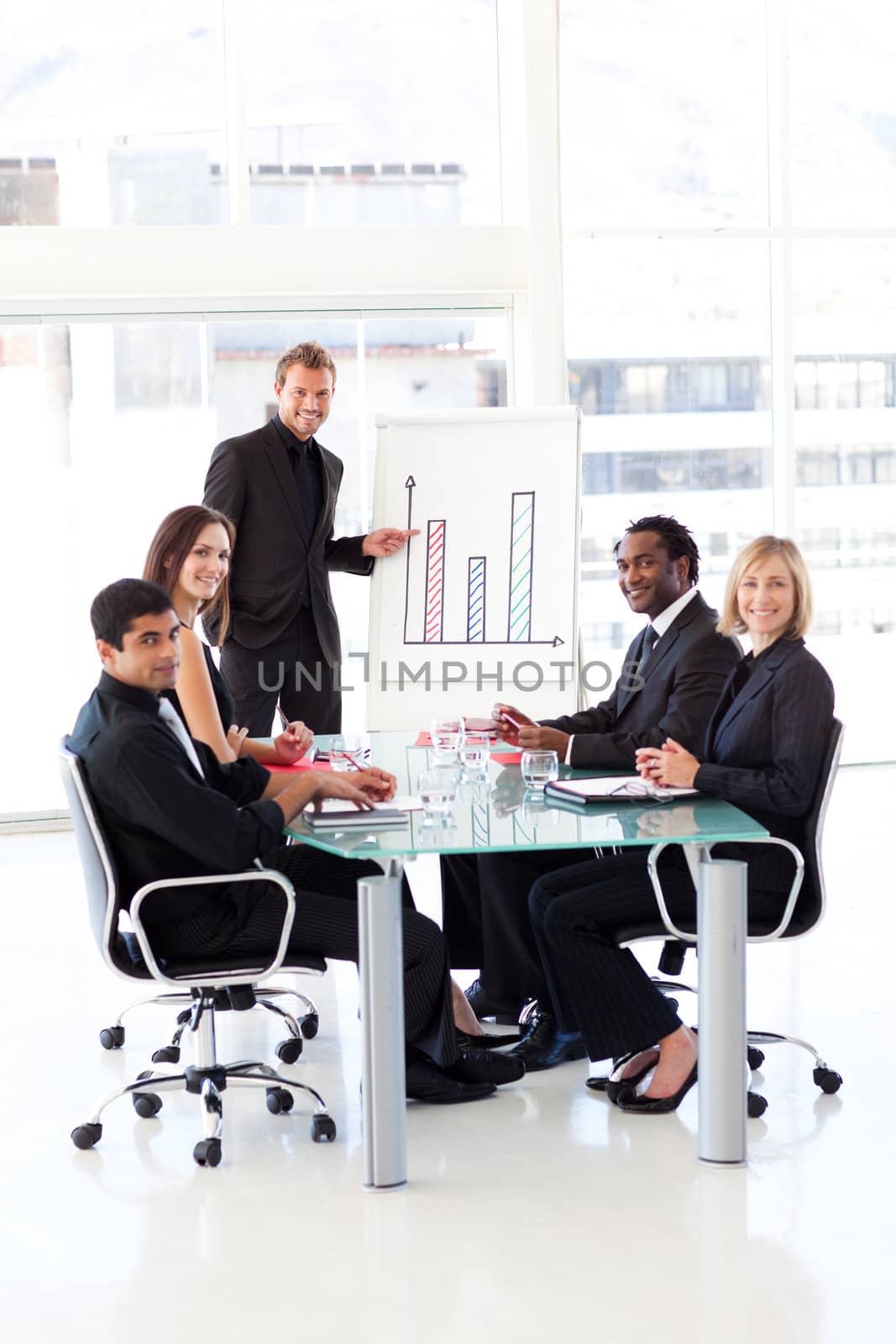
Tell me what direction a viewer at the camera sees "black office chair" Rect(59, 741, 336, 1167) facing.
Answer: facing to the right of the viewer

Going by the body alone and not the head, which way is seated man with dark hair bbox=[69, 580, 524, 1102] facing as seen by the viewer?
to the viewer's right

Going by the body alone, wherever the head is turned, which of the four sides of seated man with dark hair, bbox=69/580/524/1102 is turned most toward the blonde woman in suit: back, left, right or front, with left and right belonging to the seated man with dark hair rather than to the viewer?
front

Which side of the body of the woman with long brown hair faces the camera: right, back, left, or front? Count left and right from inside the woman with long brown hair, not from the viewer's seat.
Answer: right

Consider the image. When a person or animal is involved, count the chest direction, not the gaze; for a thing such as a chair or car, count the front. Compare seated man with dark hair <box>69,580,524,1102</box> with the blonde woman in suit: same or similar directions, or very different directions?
very different directions

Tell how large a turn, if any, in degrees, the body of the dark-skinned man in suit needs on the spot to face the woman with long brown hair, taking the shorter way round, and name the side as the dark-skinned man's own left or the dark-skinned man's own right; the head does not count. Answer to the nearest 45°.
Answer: approximately 45° to the dark-skinned man's own right

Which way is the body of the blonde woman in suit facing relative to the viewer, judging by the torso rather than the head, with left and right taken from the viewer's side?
facing to the left of the viewer

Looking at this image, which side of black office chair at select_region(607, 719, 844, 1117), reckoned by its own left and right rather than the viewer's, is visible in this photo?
left

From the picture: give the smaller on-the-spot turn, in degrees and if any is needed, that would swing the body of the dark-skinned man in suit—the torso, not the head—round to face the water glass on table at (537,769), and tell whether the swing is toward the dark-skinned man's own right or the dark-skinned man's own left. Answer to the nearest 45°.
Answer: approximately 45° to the dark-skinned man's own left

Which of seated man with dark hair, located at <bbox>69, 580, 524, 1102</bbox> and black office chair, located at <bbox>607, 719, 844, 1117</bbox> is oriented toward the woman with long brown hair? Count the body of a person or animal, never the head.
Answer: the black office chair
